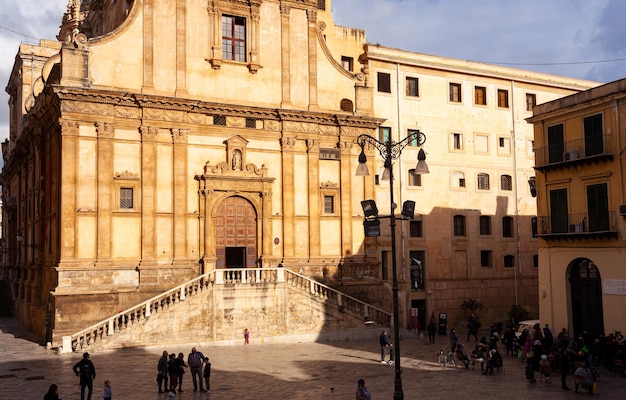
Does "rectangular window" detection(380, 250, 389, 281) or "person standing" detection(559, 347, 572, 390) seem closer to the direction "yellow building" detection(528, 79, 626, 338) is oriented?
the person standing

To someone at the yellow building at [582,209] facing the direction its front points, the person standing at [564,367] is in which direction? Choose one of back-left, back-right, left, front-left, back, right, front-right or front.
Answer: front-left

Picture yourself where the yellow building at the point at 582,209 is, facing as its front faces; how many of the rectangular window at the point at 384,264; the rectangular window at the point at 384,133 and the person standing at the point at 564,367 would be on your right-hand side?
2

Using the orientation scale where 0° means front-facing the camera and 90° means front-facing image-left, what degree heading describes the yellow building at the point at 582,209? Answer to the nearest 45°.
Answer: approximately 45°

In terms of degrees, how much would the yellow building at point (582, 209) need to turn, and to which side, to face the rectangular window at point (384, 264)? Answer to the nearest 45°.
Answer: approximately 90° to its right
